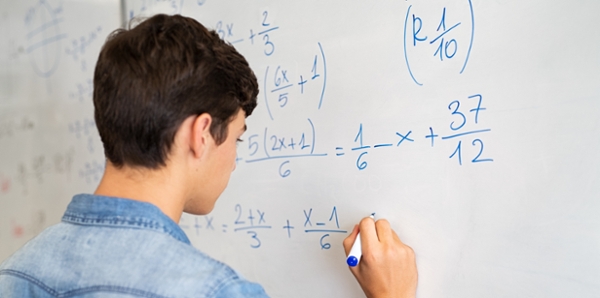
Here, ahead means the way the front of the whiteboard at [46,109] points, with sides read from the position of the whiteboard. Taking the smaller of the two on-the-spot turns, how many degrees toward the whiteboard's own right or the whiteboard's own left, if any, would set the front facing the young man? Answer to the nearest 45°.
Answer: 0° — it already faces them

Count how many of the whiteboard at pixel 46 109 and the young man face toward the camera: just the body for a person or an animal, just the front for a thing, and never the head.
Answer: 1

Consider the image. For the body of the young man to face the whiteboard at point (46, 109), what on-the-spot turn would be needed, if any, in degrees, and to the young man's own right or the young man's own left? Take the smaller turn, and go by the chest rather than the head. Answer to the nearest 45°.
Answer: approximately 90° to the young man's own left

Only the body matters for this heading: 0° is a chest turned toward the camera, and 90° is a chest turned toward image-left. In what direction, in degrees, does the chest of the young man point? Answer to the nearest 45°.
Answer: approximately 225°

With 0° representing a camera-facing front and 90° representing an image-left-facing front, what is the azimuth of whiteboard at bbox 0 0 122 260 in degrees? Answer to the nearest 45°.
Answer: approximately 0°

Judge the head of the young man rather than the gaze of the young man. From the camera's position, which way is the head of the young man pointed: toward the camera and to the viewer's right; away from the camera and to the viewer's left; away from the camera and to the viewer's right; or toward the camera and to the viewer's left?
away from the camera and to the viewer's right
